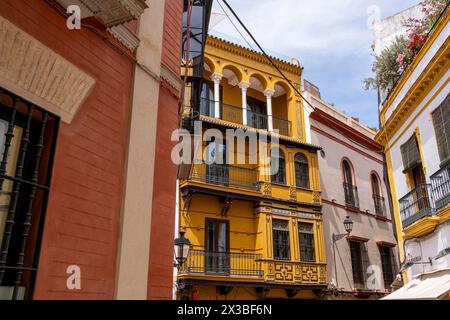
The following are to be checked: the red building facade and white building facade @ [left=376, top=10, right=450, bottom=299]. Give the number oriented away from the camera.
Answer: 0

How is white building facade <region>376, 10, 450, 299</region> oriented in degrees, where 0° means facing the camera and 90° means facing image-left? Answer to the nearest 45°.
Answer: approximately 45°

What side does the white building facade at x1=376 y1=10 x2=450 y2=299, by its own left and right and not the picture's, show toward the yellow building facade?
right

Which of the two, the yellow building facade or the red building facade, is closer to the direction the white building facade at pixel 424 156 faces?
the red building facade

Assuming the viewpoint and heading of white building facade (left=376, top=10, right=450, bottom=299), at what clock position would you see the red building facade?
The red building facade is roughly at 11 o'clock from the white building facade.

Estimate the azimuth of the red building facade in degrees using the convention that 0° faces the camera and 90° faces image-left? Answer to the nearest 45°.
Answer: approximately 315°

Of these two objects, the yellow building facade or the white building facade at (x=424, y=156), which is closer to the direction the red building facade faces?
the white building facade
